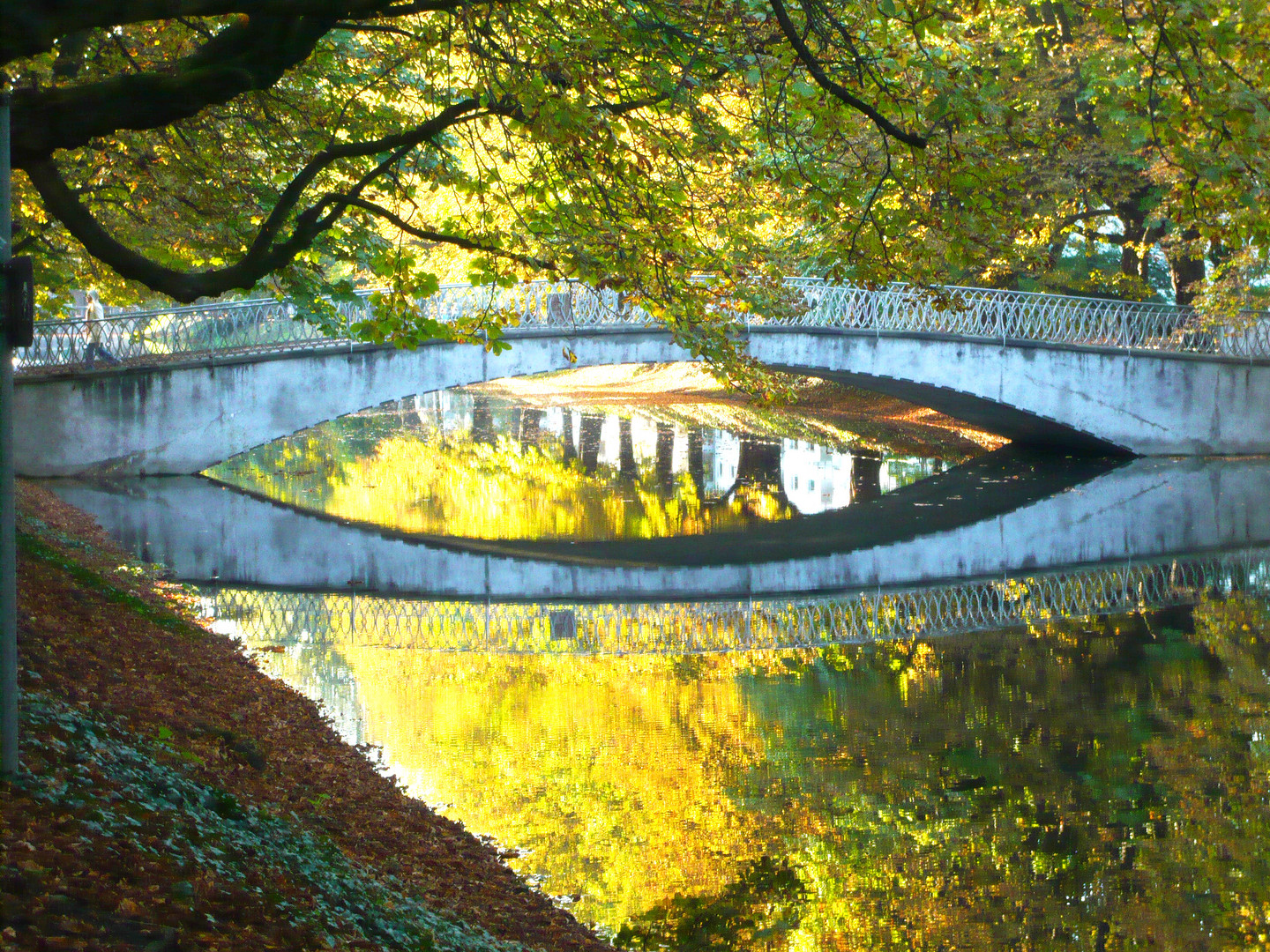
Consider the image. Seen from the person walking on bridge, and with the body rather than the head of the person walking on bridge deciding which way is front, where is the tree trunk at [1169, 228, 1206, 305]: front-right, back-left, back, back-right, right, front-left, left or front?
back

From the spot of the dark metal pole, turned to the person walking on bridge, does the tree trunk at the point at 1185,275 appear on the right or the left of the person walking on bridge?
right

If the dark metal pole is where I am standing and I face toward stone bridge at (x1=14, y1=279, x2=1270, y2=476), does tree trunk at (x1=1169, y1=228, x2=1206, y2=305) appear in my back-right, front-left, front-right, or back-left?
front-right

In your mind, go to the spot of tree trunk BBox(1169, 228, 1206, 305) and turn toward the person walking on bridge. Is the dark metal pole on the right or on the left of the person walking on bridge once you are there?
left

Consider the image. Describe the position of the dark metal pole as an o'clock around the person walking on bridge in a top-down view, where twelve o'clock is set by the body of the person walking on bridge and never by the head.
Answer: The dark metal pole is roughly at 9 o'clock from the person walking on bridge.

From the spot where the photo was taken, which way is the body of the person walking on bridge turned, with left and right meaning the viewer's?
facing to the left of the viewer
